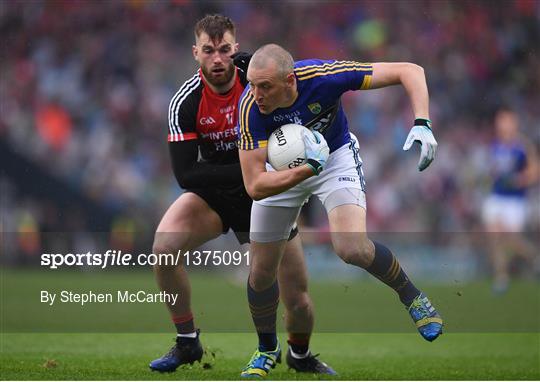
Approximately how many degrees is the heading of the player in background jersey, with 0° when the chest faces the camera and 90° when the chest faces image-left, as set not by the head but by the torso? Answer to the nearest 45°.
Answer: approximately 45°

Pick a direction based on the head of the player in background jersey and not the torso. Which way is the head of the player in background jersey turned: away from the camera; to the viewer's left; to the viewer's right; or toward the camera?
toward the camera

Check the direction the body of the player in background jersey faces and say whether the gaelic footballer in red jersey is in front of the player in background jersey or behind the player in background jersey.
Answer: in front

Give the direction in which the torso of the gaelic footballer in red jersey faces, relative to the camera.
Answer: toward the camera

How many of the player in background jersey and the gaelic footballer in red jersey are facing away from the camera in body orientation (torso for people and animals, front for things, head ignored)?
0

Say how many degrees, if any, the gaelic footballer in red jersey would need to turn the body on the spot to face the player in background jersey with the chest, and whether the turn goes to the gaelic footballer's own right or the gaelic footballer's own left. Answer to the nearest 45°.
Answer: approximately 135° to the gaelic footballer's own left
